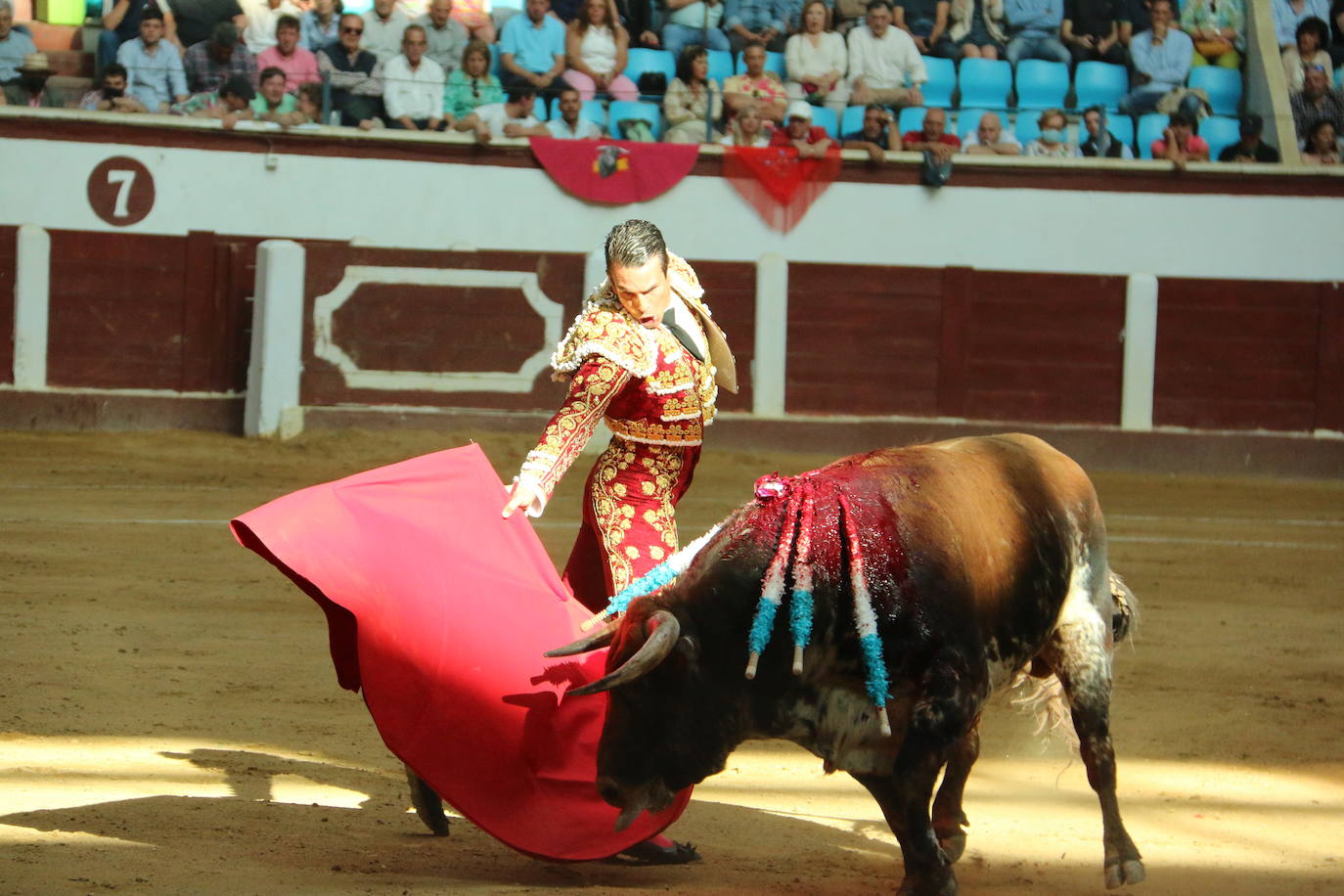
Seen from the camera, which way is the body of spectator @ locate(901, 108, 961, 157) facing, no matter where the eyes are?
toward the camera

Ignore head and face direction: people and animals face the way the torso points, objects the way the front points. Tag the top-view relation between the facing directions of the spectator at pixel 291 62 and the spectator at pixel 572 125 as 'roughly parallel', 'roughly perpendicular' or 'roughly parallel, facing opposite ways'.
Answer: roughly parallel

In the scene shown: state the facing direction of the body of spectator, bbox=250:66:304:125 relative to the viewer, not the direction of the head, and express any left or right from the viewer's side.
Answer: facing the viewer

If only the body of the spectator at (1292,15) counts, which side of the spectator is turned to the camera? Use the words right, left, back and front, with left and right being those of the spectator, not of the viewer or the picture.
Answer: front

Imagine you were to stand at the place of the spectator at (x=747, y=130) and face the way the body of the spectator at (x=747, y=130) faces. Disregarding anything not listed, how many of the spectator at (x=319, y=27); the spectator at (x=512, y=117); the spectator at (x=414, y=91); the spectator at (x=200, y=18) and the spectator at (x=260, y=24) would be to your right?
5

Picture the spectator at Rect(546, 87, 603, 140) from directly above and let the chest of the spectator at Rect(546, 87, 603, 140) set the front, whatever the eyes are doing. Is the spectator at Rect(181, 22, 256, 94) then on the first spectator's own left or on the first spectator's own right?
on the first spectator's own right

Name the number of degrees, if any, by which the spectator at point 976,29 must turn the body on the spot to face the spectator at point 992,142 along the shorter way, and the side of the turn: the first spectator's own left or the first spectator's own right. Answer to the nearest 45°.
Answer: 0° — they already face them

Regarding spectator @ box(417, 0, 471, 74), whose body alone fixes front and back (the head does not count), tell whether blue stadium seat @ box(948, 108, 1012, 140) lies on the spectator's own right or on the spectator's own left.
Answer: on the spectator's own left

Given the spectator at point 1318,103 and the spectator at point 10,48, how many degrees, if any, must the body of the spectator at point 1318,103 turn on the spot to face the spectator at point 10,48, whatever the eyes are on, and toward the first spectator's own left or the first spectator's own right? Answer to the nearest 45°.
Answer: approximately 45° to the first spectator's own right

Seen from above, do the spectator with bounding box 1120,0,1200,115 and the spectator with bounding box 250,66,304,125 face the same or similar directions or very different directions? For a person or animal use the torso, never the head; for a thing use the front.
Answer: same or similar directions

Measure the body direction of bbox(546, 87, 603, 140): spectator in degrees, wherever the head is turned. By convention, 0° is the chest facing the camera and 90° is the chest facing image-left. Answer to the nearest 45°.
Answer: approximately 0°

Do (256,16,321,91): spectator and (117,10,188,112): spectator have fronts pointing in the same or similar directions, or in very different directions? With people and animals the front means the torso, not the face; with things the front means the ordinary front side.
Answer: same or similar directions

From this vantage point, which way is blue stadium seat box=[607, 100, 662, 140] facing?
toward the camera

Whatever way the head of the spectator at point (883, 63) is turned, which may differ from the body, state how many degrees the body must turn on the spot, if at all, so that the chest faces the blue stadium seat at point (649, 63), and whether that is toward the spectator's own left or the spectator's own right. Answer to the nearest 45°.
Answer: approximately 90° to the spectator's own right

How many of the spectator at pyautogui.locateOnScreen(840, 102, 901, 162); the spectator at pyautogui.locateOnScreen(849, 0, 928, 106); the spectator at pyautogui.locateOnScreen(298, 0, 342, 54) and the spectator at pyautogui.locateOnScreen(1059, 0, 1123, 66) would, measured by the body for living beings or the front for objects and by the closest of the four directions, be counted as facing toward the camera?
4

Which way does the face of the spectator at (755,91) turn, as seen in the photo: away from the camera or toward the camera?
toward the camera

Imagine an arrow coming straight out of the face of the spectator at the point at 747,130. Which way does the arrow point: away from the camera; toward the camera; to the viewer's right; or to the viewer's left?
toward the camera
